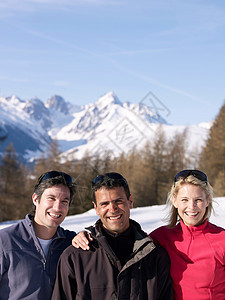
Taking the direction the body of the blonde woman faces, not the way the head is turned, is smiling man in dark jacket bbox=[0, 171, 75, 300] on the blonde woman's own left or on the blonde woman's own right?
on the blonde woman's own right

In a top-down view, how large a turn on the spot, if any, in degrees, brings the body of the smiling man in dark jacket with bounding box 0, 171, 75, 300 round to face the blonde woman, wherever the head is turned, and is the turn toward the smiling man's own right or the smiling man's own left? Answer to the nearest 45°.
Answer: approximately 45° to the smiling man's own left

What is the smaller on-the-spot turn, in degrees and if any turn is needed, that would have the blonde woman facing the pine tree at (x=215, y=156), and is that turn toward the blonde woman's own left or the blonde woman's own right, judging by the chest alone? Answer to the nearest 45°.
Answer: approximately 180°

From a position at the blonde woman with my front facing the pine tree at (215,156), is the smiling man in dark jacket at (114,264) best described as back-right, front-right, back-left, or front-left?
back-left

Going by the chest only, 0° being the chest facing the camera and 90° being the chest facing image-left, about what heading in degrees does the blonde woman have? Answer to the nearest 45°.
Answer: approximately 0°

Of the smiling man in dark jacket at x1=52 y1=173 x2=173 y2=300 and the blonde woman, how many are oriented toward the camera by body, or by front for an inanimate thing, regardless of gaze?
2

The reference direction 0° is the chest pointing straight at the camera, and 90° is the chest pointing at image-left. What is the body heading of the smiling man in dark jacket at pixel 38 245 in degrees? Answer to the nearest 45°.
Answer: approximately 315°

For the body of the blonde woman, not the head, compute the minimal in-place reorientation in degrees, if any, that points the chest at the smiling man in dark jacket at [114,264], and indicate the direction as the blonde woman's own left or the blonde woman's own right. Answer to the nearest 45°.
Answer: approximately 45° to the blonde woman's own right

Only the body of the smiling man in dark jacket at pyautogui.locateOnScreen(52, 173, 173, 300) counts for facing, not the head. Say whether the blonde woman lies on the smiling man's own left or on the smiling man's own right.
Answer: on the smiling man's own left

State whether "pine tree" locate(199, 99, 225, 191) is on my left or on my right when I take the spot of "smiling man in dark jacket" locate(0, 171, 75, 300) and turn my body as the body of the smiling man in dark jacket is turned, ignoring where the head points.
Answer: on my left

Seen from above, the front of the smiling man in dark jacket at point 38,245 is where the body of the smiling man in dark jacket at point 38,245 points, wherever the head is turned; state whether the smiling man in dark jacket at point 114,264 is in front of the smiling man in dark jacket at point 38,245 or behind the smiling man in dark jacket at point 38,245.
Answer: in front
